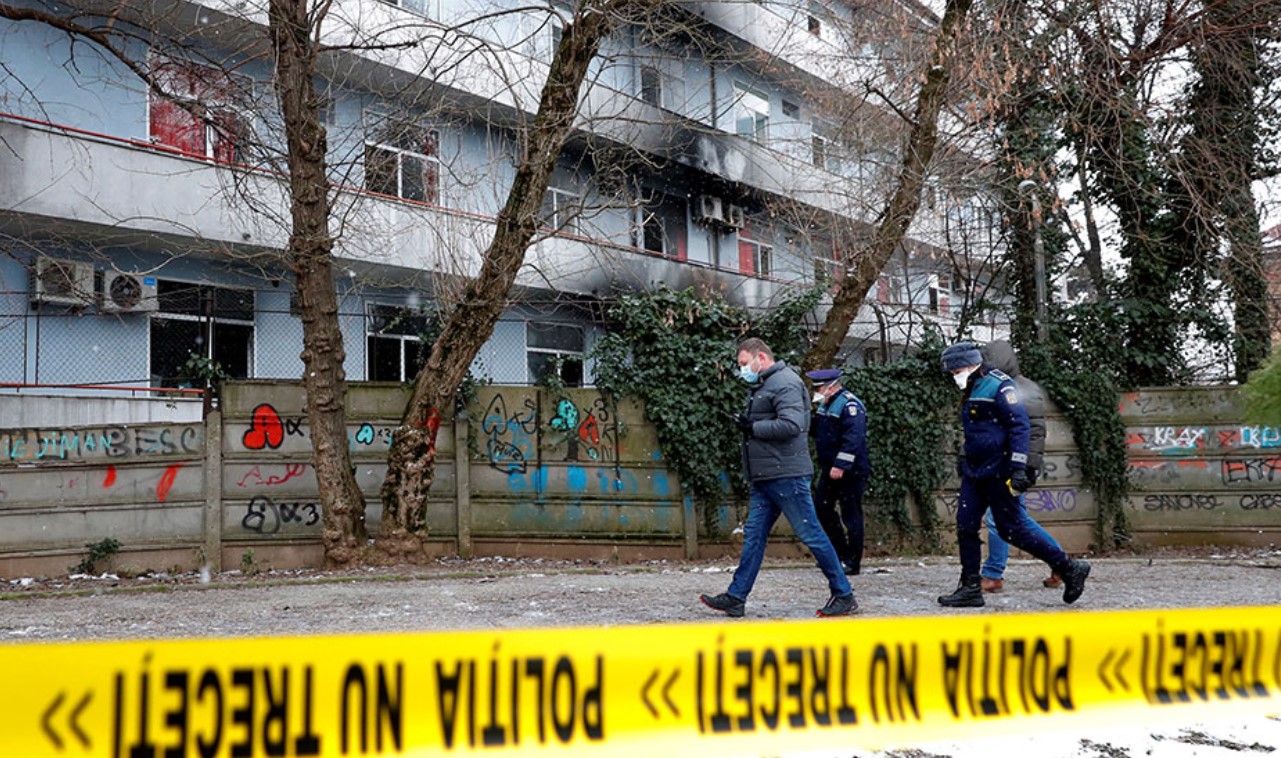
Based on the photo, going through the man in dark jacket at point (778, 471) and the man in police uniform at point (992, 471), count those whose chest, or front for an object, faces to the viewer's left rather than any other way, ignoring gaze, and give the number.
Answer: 2

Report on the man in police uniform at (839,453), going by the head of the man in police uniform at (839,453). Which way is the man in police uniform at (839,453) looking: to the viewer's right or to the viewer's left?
to the viewer's left

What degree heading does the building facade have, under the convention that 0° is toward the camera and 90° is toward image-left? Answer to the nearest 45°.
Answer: approximately 315°

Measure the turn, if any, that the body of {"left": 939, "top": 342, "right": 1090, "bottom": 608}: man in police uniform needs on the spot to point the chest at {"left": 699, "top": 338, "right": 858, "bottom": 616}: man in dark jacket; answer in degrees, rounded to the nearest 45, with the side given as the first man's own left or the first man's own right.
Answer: approximately 45° to the first man's own left

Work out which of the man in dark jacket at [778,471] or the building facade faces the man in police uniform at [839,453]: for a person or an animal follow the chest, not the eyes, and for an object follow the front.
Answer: the building facade

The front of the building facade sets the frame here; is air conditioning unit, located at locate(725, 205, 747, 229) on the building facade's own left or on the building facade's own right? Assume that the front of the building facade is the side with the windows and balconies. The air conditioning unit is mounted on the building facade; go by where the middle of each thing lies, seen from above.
on the building facade's own left

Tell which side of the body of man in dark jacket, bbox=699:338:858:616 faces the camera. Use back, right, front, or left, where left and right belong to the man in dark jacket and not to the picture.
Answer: left

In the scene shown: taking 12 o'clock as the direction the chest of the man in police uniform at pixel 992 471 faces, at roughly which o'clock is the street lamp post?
The street lamp post is roughly at 3 o'clock from the man in police uniform.

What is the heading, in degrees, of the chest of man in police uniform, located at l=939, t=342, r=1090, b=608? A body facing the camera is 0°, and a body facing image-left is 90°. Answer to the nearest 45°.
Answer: approximately 90°

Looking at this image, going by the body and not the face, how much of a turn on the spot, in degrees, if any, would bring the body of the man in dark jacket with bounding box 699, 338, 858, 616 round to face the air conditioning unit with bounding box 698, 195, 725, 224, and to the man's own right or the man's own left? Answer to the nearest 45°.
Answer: approximately 90° to the man's own right

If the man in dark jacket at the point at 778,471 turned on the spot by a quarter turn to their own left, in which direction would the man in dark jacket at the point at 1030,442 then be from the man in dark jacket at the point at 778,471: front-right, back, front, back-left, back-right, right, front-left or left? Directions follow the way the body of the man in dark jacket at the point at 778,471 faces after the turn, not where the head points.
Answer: back-left

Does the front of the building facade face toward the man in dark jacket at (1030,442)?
yes

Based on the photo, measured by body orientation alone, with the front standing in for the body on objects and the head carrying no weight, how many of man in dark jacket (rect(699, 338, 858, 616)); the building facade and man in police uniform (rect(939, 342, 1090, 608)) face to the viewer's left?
2
